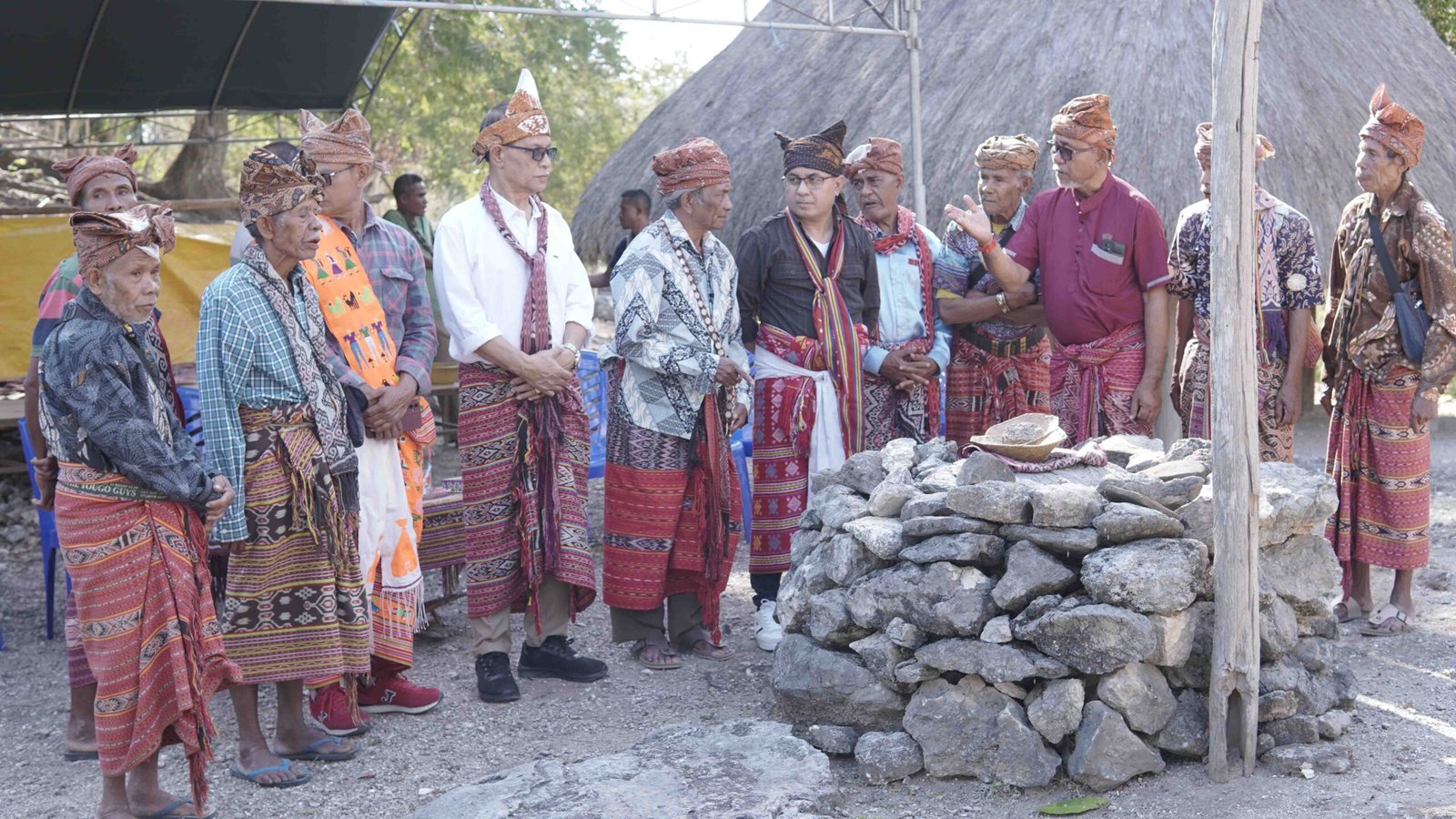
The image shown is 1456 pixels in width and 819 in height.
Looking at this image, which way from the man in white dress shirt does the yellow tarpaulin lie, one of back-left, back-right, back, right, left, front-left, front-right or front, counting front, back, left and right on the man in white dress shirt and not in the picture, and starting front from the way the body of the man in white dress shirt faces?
back

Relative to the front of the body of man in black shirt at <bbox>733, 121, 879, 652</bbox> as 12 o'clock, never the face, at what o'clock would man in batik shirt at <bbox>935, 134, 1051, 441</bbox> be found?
The man in batik shirt is roughly at 8 o'clock from the man in black shirt.

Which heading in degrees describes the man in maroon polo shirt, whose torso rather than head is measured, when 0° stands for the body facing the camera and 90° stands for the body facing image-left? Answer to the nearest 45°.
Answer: approximately 45°

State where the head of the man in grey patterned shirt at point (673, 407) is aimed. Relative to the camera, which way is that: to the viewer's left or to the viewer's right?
to the viewer's right

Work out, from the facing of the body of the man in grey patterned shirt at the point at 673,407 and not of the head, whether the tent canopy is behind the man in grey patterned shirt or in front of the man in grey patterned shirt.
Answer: behind

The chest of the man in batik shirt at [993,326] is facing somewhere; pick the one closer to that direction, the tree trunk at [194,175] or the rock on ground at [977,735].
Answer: the rock on ground

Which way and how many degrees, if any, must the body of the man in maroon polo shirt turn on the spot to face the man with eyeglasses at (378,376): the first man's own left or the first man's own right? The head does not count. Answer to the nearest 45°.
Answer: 0° — they already face them

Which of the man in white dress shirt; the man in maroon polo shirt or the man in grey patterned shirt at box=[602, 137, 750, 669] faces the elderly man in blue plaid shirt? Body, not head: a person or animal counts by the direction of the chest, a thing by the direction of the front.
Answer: the man in maroon polo shirt

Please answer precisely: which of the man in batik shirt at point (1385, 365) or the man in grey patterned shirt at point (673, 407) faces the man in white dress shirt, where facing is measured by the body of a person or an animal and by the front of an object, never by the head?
the man in batik shirt

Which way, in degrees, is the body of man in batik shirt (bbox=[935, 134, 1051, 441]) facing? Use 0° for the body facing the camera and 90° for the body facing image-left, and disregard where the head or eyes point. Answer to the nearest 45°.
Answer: approximately 0°
